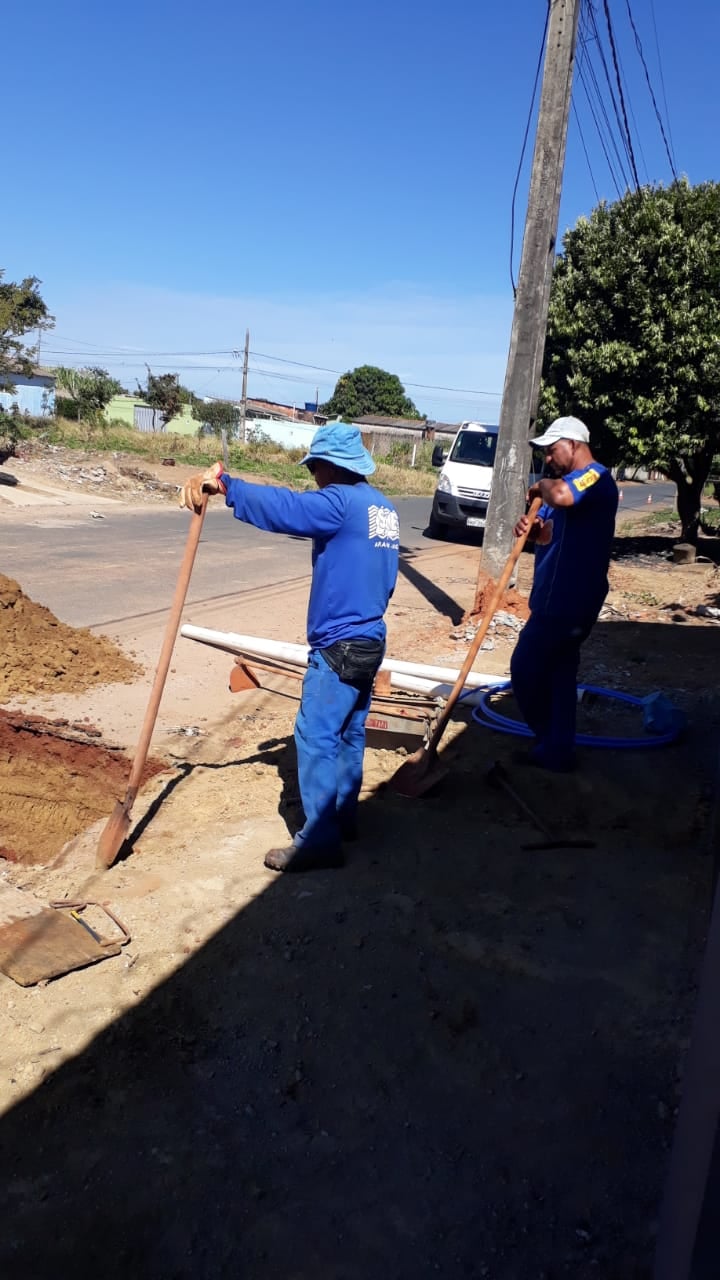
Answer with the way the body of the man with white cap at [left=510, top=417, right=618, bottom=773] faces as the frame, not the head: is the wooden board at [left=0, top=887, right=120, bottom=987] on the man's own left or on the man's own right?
on the man's own left

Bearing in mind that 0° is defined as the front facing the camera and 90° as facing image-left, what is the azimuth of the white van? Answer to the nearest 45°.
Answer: approximately 0°

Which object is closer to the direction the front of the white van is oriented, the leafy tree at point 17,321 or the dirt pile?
the dirt pile

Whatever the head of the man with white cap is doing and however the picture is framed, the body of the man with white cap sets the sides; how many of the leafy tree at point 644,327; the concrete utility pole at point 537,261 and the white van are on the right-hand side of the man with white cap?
3

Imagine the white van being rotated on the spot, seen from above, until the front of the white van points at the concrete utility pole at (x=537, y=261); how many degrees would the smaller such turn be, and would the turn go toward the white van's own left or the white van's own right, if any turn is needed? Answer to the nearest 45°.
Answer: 0° — it already faces it

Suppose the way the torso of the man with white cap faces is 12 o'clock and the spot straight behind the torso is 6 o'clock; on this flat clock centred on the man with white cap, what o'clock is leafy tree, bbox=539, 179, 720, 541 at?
The leafy tree is roughly at 3 o'clock from the man with white cap.

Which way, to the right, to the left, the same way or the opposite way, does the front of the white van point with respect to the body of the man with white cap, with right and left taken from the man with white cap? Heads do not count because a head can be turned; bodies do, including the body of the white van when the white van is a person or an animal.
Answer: to the left

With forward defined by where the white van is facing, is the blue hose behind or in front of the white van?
in front

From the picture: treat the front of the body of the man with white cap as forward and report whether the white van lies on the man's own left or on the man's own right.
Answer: on the man's own right

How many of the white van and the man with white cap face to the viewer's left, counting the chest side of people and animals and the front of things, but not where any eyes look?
1

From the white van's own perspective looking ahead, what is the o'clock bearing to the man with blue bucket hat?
The man with blue bucket hat is roughly at 12 o'clock from the white van.

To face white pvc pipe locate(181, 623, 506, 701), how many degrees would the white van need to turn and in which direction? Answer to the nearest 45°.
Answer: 0° — it already faces it

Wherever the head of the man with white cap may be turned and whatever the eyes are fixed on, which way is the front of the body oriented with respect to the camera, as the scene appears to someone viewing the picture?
to the viewer's left
